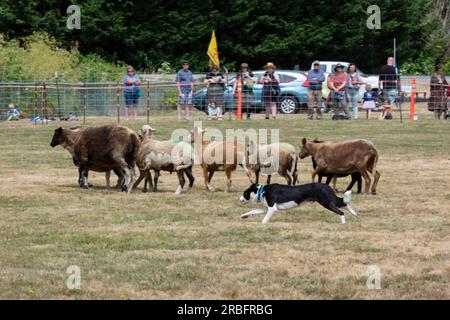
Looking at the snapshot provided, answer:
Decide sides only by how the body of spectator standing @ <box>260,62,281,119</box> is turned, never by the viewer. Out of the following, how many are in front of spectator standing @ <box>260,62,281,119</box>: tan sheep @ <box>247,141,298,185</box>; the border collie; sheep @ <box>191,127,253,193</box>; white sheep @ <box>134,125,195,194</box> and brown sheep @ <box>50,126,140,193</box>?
5

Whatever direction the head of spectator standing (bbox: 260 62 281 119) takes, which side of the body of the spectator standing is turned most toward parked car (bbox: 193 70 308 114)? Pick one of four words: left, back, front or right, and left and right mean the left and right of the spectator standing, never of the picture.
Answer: back

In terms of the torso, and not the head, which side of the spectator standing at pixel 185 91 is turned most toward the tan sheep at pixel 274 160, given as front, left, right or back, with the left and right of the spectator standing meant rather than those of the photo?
front

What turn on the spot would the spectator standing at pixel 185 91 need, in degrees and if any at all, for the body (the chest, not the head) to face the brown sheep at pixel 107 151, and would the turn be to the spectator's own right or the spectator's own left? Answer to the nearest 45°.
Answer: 0° — they already face it

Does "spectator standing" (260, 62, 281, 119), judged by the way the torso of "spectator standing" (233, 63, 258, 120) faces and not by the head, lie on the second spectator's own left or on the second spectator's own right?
on the second spectator's own left

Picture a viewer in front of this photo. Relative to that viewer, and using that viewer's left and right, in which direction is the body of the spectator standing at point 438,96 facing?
facing the viewer

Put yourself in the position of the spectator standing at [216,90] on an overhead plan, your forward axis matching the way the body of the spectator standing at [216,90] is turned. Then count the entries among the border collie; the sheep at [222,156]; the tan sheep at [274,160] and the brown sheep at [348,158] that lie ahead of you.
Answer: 4

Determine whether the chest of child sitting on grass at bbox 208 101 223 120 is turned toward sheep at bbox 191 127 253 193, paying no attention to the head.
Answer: yes

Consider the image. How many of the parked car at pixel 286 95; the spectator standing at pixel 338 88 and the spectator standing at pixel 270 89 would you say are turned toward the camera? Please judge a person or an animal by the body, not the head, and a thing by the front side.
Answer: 2

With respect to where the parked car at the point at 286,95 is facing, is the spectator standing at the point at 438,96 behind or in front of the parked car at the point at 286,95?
behind

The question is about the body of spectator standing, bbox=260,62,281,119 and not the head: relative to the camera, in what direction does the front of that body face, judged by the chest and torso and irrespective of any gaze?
toward the camera

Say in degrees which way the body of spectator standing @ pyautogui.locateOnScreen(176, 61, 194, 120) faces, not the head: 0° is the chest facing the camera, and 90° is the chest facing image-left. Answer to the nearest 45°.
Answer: approximately 0°

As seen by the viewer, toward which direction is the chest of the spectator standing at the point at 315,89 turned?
toward the camera

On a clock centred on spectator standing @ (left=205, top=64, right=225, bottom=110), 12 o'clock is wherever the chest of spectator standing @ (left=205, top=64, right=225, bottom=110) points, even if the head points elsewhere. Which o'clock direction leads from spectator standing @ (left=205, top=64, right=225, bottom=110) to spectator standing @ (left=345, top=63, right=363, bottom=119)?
spectator standing @ (left=345, top=63, right=363, bottom=119) is roughly at 9 o'clock from spectator standing @ (left=205, top=64, right=225, bottom=110).

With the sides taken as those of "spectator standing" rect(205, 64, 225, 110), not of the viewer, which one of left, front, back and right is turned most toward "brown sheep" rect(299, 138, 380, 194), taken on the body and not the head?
front
